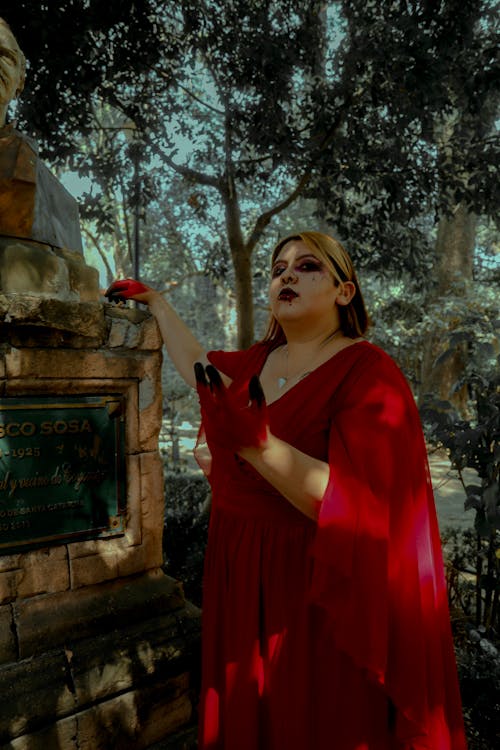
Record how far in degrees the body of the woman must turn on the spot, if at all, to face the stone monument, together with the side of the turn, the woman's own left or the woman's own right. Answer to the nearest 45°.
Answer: approximately 45° to the woman's own right

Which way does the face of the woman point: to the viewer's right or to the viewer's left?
to the viewer's left

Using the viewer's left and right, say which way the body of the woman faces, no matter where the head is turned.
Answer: facing the viewer and to the left of the viewer
